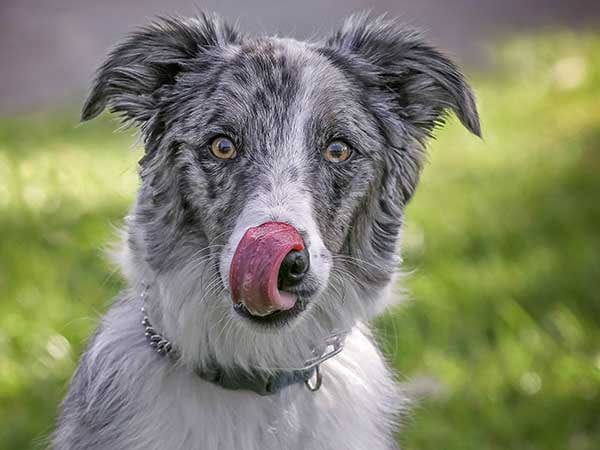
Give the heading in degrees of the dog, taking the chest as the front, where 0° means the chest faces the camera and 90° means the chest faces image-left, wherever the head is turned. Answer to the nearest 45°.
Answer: approximately 0°
